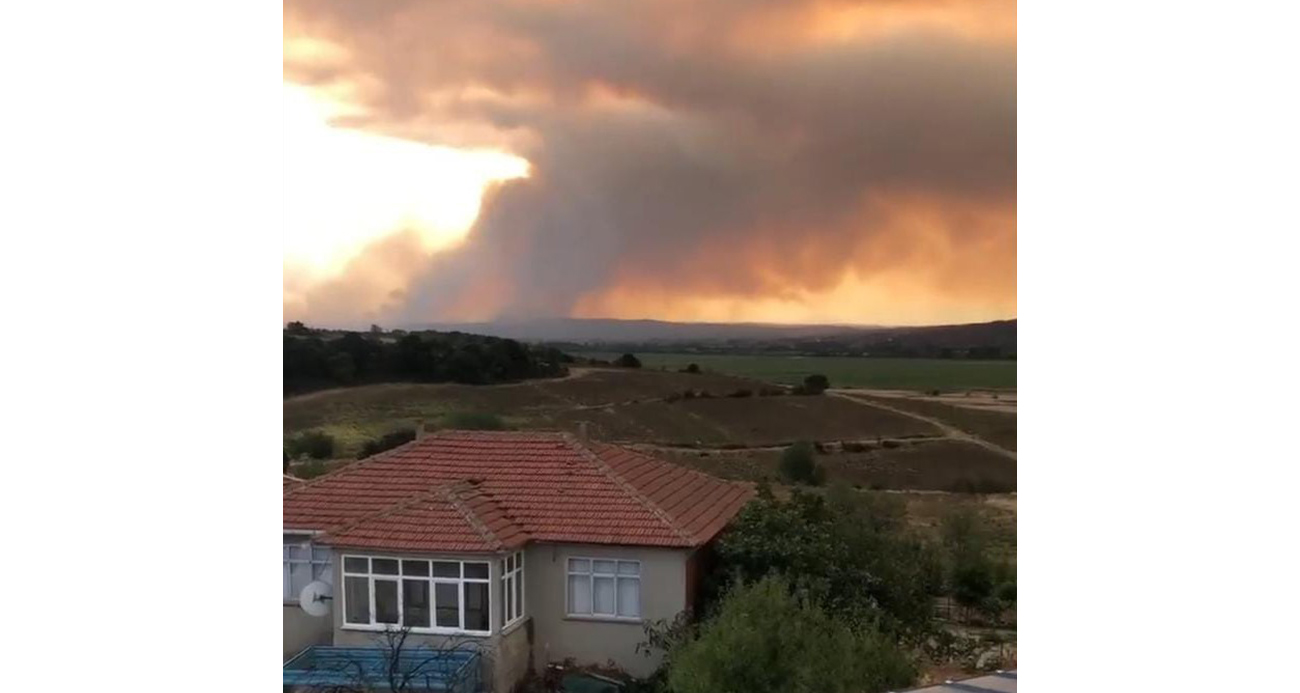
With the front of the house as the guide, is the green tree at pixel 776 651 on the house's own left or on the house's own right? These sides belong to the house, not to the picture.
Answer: on the house's own left

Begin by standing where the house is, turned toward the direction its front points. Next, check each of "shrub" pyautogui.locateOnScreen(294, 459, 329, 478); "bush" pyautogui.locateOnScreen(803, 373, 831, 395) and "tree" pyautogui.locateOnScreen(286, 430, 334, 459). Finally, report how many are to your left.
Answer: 1

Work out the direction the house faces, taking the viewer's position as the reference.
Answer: facing the viewer

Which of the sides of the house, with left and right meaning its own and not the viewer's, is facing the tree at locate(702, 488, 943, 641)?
left

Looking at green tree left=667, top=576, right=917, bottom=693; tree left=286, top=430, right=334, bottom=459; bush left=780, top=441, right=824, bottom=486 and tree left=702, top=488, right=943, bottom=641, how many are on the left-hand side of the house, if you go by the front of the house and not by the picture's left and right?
3

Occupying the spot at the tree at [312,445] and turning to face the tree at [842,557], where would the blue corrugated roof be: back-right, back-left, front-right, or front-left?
front-right

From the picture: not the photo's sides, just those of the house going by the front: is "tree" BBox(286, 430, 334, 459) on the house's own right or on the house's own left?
on the house's own right
